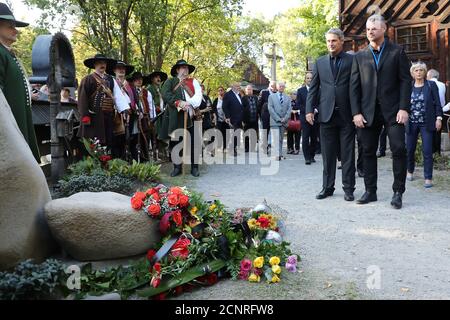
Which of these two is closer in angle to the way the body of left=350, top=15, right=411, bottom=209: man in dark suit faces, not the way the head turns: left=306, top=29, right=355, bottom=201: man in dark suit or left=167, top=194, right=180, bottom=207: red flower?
the red flower

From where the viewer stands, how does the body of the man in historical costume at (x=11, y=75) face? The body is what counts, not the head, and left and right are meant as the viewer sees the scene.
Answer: facing to the right of the viewer

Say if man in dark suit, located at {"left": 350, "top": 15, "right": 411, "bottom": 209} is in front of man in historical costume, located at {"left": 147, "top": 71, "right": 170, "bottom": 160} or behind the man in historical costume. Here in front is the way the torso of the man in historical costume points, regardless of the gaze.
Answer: in front

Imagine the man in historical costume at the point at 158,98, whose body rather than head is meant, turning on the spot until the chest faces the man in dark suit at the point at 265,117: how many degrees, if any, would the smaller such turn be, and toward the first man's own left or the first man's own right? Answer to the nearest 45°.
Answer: approximately 90° to the first man's own left

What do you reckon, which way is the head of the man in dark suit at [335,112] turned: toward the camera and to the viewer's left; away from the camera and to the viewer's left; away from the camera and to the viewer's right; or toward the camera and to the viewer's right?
toward the camera and to the viewer's left

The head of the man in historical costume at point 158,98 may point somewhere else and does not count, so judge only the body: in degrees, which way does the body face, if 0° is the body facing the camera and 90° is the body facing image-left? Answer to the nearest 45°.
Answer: approximately 315°

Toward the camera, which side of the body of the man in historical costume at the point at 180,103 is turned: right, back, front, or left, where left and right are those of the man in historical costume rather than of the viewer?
front

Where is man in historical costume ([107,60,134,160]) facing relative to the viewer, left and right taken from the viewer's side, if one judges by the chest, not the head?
facing the viewer and to the right of the viewer

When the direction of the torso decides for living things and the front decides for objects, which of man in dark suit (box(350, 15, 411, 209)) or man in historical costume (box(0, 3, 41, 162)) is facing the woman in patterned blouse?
the man in historical costume

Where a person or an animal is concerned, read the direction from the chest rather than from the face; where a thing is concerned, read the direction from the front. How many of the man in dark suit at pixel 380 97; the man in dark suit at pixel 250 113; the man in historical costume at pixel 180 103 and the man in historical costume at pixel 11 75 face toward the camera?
3

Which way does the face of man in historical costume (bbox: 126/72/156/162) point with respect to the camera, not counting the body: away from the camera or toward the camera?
toward the camera

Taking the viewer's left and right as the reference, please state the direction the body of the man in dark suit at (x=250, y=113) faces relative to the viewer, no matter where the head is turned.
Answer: facing the viewer

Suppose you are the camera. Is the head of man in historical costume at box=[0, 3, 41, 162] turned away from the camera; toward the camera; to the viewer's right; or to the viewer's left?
to the viewer's right

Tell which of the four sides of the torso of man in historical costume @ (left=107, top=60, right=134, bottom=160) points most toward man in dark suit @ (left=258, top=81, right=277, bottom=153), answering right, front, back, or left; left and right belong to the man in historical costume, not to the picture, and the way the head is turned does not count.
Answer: left
